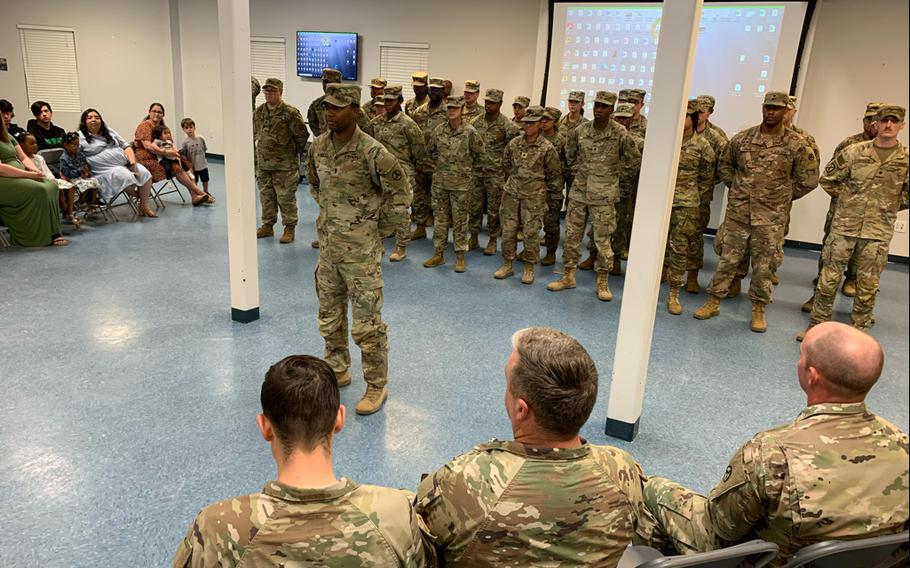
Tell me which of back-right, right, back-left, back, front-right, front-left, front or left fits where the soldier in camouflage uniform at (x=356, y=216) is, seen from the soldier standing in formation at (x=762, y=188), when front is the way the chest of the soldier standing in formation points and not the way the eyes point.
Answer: front-right

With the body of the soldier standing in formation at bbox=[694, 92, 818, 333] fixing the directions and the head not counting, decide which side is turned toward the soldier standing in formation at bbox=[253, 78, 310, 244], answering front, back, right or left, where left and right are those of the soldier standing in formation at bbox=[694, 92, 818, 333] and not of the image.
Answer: right

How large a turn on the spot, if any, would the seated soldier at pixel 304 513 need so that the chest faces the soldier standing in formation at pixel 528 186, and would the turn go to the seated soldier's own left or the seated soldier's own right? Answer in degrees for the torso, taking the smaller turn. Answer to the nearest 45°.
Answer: approximately 45° to the seated soldier's own right

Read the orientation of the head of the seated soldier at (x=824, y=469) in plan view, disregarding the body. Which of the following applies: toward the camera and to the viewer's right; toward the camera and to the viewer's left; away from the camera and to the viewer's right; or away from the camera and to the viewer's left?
away from the camera and to the viewer's left

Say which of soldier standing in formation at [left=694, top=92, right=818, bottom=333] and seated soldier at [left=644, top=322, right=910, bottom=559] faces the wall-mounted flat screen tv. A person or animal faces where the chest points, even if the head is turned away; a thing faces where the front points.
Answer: the seated soldier

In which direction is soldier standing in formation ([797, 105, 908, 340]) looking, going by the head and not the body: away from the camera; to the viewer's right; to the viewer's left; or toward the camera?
toward the camera

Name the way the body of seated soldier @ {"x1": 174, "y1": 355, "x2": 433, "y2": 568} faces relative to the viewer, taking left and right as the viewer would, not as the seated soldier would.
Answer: facing away from the viewer

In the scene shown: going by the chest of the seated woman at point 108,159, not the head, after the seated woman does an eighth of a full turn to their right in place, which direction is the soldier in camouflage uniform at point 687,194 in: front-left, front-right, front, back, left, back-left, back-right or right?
front-left

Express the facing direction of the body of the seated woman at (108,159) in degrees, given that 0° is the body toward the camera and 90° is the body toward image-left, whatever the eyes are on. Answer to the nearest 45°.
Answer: approximately 315°

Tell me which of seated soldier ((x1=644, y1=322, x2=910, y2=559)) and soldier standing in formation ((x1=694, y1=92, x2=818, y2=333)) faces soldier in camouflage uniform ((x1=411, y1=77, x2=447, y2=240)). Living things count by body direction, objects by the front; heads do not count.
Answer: the seated soldier

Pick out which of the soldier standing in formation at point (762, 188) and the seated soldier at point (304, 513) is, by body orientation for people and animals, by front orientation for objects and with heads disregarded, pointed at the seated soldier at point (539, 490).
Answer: the soldier standing in formation

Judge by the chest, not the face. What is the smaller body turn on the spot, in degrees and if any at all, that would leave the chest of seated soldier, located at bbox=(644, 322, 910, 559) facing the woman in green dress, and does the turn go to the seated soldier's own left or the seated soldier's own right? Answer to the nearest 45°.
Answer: approximately 45° to the seated soldier's own left

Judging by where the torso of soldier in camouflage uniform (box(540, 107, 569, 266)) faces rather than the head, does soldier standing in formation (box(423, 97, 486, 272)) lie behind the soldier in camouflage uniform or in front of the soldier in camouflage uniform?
in front

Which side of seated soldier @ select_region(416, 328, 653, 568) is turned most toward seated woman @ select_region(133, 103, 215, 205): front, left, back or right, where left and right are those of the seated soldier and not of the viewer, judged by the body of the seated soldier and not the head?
front

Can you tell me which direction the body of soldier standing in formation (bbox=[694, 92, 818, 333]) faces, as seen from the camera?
toward the camera

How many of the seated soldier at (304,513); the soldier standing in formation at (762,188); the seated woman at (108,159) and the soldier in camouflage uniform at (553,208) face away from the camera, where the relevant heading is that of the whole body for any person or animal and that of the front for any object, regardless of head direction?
1

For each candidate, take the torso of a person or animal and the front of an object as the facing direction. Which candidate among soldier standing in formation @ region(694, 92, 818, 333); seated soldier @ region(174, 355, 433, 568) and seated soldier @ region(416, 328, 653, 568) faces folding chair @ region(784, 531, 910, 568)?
the soldier standing in formation

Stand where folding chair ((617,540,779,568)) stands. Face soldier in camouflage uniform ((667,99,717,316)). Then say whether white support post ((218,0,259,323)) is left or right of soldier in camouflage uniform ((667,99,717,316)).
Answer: left

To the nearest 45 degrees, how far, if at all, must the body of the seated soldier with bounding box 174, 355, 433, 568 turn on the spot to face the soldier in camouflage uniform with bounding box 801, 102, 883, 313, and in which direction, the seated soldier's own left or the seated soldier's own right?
approximately 45° to the seated soldier's own right

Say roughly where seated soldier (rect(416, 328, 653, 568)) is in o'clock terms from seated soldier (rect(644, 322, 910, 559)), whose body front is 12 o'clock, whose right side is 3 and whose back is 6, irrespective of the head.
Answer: seated soldier (rect(416, 328, 653, 568)) is roughly at 9 o'clock from seated soldier (rect(644, 322, 910, 559)).

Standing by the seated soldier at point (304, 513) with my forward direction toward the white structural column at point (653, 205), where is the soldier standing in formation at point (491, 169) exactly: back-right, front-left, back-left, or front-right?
front-left

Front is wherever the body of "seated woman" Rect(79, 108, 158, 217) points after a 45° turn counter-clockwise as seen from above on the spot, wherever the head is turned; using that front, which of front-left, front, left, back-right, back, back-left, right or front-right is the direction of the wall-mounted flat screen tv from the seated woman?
front-left

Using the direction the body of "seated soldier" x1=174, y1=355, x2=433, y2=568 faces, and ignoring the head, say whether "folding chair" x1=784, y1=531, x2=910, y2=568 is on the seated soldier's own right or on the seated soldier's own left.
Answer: on the seated soldier's own right

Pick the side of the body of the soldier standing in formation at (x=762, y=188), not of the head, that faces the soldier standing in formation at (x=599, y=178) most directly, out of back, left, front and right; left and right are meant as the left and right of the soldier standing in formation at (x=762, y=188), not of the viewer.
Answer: right
